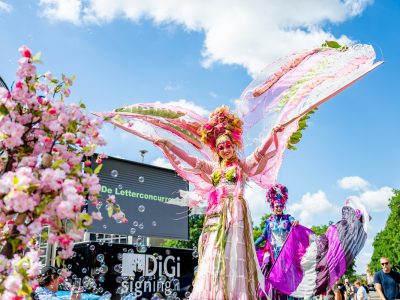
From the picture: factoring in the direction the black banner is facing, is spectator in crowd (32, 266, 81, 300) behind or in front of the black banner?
in front

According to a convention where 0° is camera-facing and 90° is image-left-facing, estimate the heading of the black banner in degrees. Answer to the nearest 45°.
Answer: approximately 0°

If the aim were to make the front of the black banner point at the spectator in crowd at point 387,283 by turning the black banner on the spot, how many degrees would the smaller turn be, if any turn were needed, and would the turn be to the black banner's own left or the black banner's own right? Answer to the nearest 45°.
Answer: approximately 45° to the black banner's own left
